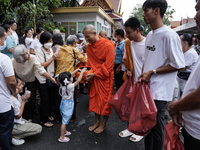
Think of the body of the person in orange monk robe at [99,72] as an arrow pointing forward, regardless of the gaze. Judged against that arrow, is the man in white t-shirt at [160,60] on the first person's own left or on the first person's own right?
on the first person's own left

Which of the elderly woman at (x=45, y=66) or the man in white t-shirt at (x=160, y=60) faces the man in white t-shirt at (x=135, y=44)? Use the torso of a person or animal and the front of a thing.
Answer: the elderly woman

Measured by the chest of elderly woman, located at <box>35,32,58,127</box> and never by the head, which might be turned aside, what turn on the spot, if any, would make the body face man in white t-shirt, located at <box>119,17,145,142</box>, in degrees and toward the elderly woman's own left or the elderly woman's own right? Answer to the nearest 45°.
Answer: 0° — they already face them

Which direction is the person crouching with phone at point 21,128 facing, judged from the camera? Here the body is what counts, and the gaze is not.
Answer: to the viewer's right

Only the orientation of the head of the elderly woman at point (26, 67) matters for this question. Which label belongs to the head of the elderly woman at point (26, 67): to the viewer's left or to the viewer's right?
to the viewer's right

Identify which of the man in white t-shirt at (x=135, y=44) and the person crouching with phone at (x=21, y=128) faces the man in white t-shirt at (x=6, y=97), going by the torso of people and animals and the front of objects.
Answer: the man in white t-shirt at (x=135, y=44)

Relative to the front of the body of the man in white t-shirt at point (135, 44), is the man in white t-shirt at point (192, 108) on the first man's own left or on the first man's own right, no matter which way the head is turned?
on the first man's own left
